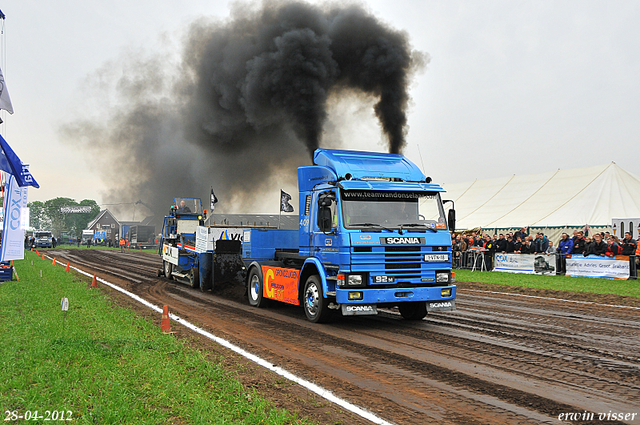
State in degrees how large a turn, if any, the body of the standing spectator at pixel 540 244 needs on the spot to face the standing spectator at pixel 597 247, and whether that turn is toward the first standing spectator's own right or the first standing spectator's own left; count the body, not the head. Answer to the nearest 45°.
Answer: approximately 90° to the first standing spectator's own left

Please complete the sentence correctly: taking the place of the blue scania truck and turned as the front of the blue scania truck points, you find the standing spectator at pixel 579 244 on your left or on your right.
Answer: on your left

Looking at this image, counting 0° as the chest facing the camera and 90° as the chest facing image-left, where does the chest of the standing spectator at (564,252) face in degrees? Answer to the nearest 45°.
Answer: approximately 45°

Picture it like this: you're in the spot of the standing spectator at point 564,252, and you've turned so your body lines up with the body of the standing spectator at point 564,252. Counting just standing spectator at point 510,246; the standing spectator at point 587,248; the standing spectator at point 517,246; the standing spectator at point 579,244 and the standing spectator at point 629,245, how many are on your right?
2

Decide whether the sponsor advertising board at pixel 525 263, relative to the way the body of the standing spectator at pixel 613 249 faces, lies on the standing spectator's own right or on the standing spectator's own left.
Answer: on the standing spectator's own right

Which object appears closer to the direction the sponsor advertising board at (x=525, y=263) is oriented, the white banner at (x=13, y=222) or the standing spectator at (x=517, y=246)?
the white banner

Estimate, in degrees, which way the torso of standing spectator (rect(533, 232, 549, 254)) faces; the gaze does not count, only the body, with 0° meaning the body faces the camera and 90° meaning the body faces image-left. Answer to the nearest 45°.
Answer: approximately 45°

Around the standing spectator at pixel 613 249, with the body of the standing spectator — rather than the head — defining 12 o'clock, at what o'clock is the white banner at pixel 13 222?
The white banner is roughly at 12 o'clock from the standing spectator.

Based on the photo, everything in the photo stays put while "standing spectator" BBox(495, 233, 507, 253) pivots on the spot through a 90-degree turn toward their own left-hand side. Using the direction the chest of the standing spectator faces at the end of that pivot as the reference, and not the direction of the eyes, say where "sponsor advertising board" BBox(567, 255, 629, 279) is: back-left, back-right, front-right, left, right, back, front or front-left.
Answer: front

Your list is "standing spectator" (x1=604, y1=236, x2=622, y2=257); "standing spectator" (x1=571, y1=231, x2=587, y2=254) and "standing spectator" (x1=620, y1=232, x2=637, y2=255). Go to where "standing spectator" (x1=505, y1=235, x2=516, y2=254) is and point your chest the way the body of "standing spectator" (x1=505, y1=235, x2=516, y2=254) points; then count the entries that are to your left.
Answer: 3

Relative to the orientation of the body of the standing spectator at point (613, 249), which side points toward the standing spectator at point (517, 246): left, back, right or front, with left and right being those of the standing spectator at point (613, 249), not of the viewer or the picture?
right

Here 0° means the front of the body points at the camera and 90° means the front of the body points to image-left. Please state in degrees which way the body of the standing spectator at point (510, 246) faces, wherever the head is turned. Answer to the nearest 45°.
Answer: approximately 45°
